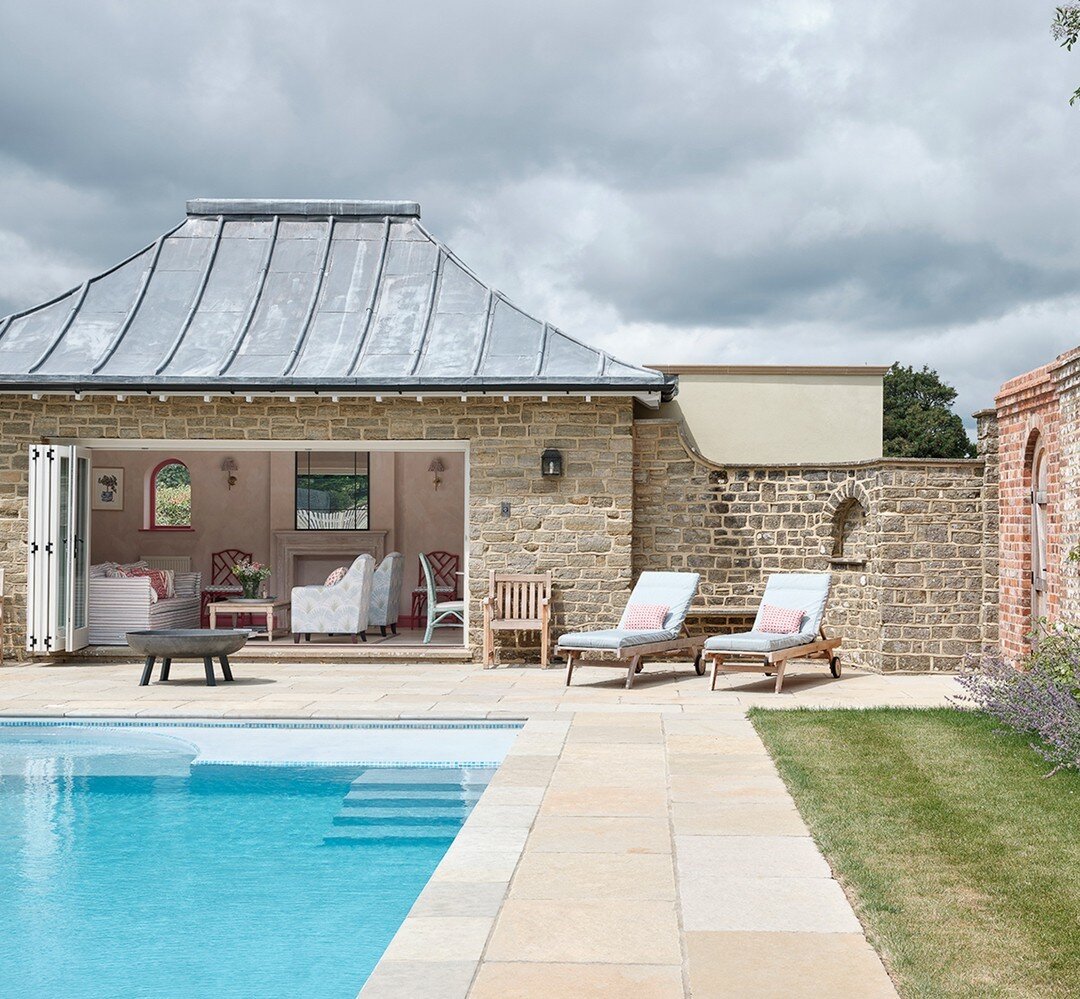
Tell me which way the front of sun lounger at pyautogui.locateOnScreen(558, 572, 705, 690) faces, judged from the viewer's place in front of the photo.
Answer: facing the viewer and to the left of the viewer

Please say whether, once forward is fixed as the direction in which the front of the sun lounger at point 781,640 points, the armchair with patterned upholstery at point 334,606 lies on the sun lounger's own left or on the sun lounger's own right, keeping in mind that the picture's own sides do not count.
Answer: on the sun lounger's own right

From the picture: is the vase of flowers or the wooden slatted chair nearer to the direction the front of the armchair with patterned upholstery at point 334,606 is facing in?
the vase of flowers

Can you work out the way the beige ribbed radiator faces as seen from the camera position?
facing the viewer

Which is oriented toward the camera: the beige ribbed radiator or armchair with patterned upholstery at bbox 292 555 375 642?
the beige ribbed radiator

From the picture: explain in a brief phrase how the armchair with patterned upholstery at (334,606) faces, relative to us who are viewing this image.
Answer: facing to the left of the viewer

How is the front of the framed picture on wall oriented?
toward the camera

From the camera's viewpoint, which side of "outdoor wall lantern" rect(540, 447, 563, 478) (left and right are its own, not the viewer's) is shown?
front

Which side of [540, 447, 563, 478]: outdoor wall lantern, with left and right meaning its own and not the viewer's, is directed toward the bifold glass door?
right

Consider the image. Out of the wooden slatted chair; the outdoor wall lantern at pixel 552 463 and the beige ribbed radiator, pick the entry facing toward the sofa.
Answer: the beige ribbed radiator

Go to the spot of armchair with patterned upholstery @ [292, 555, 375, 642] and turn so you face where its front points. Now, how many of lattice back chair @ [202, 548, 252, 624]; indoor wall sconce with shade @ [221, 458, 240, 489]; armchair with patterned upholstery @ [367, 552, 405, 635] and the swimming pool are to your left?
1

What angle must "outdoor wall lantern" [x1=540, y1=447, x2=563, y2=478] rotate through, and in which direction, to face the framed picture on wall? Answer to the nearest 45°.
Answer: approximately 135° to its right
